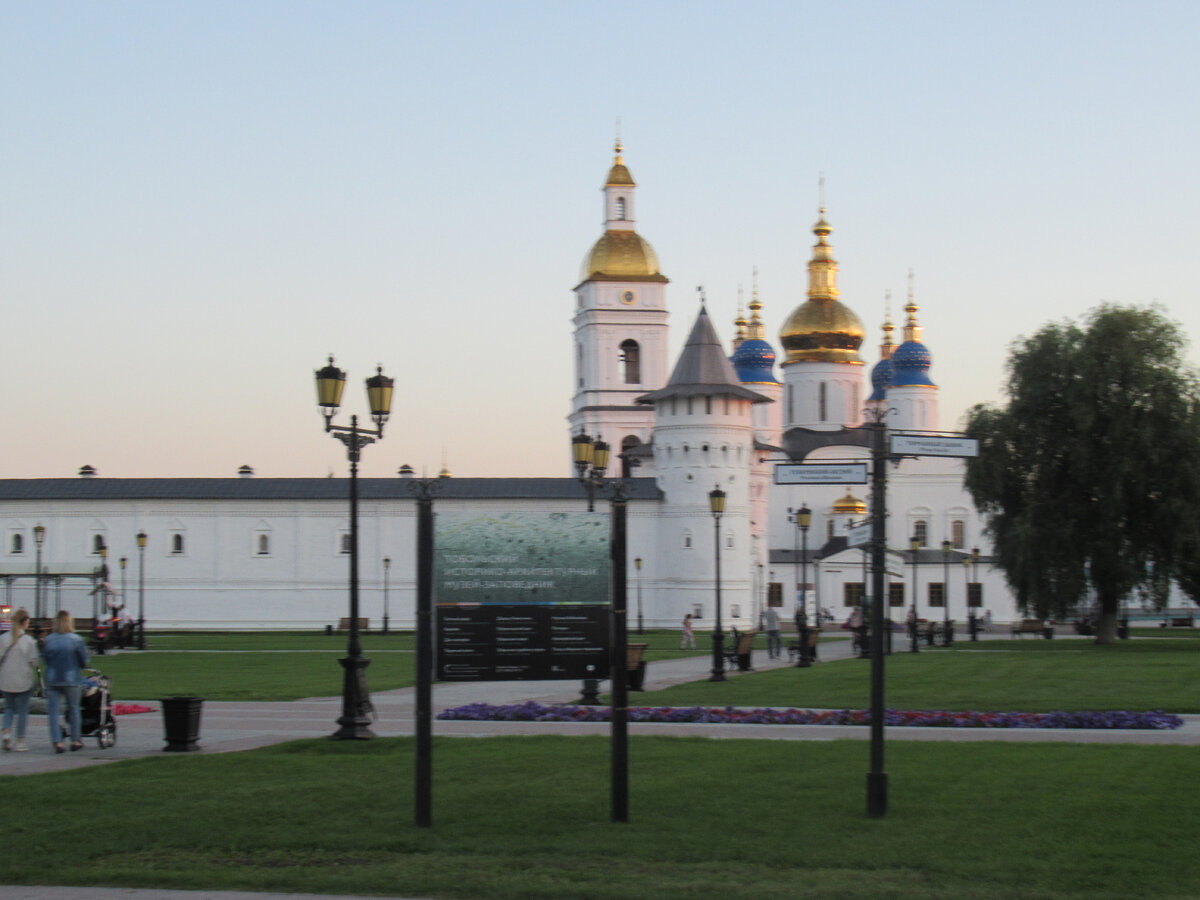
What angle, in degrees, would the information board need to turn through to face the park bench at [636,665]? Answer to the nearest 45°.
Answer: approximately 180°

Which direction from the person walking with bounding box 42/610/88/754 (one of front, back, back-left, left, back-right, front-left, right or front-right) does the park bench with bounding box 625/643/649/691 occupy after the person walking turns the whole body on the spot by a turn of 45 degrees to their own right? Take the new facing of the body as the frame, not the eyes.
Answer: front

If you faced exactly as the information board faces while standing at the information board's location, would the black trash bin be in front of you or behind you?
behind

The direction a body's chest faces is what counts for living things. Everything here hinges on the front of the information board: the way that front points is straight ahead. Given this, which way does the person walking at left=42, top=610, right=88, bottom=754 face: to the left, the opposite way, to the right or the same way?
the opposite way

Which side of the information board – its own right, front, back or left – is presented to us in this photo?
front

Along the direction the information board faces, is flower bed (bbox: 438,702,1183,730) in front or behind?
behind

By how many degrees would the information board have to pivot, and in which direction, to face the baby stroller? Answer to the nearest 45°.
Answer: approximately 135° to its right

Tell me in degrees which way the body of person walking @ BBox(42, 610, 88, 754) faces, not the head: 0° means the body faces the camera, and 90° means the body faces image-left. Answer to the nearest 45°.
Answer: approximately 180°

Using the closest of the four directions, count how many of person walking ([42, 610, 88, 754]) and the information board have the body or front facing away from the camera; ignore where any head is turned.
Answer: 1

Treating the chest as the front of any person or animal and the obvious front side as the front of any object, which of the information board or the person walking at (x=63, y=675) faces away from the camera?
the person walking

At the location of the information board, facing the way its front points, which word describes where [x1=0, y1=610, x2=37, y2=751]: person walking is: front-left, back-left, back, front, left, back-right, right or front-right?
back-right
